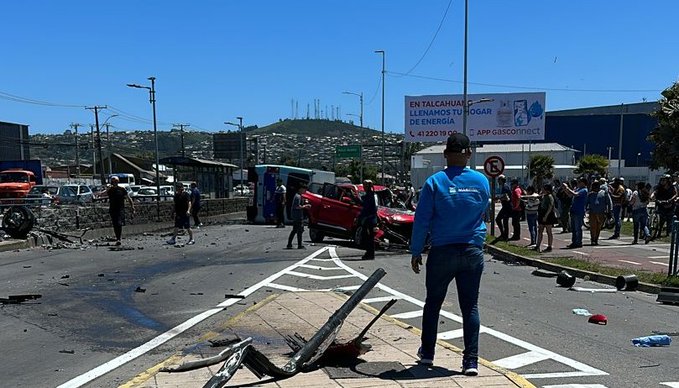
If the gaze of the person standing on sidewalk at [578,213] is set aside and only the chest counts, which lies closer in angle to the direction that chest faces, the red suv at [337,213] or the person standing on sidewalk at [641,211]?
the red suv

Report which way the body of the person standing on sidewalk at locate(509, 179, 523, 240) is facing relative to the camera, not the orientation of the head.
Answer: to the viewer's left

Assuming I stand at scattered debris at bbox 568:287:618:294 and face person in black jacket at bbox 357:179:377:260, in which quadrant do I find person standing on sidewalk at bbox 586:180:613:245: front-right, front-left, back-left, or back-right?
front-right

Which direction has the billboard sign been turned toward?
toward the camera

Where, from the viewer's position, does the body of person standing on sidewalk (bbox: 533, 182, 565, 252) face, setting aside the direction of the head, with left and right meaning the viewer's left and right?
facing to the left of the viewer

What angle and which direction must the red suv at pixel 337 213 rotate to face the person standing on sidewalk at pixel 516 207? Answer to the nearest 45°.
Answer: approximately 45° to its left

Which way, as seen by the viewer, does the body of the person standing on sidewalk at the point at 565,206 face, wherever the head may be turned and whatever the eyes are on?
to the viewer's left

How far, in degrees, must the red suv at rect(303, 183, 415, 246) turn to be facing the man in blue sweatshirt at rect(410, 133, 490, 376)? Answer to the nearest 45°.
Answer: approximately 45° to its right

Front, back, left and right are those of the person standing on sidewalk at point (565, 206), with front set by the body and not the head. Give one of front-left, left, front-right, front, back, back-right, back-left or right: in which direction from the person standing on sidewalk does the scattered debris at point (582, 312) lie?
left

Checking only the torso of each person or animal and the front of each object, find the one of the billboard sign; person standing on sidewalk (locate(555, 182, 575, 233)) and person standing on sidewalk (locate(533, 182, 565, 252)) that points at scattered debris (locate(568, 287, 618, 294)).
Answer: the billboard sign

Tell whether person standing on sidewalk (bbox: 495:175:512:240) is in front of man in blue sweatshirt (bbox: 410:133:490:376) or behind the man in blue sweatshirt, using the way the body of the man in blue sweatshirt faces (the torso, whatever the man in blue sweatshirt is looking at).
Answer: in front

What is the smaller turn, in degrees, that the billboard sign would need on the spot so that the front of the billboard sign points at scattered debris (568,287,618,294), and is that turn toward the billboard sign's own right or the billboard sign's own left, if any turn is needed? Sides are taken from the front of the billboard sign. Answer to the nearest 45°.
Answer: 0° — it already faces it

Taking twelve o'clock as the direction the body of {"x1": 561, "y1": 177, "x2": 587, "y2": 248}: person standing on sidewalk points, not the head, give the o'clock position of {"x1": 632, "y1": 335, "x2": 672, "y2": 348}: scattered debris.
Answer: The scattered debris is roughly at 9 o'clock from the person standing on sidewalk.

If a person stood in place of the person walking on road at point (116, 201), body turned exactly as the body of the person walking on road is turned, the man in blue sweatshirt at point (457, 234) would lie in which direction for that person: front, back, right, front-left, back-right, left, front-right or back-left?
front

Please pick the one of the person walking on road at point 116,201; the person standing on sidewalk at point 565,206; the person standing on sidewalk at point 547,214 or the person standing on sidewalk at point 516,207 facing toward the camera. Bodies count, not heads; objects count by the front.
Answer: the person walking on road at point 116,201

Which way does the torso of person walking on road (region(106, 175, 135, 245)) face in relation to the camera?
toward the camera
